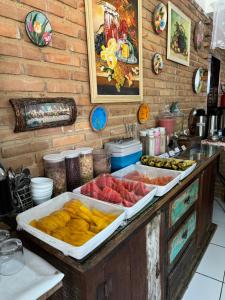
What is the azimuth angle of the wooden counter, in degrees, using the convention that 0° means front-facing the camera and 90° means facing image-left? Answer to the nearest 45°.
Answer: approximately 315°

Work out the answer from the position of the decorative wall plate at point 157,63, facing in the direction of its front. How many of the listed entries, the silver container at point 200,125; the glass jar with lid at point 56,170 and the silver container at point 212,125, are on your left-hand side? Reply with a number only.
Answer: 2

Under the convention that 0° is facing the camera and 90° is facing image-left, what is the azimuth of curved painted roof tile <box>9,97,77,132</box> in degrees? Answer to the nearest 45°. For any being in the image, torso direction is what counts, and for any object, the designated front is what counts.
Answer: approximately 315°
